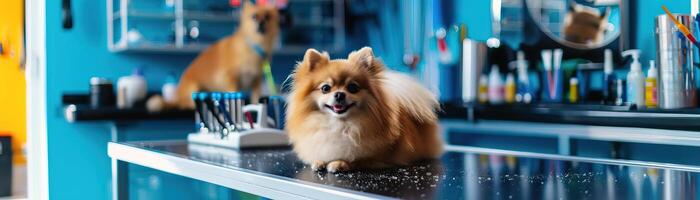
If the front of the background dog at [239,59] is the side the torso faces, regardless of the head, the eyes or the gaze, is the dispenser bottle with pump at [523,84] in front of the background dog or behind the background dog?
in front

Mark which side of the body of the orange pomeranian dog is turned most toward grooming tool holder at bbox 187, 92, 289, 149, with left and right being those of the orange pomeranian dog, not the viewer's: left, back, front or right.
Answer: right

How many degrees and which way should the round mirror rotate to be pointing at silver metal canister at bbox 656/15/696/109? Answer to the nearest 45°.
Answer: approximately 45° to its left

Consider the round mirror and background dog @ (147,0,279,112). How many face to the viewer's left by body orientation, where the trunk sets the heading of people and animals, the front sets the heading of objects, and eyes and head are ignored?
0

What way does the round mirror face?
toward the camera
